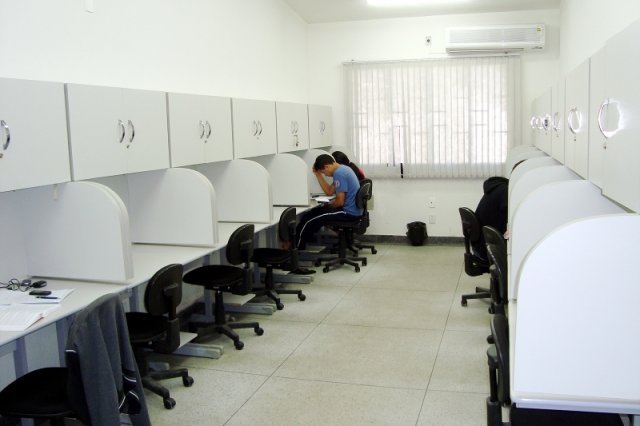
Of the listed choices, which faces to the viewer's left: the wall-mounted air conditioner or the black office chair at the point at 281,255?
the black office chair

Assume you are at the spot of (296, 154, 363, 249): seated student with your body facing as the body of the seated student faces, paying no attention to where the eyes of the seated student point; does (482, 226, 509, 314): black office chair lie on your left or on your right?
on your left

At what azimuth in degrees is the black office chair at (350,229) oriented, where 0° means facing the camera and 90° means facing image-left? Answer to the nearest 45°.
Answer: approximately 90°

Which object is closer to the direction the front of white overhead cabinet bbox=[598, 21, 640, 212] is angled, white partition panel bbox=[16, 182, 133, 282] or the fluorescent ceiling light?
the white partition panel

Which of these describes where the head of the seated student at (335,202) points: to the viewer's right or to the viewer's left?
to the viewer's left

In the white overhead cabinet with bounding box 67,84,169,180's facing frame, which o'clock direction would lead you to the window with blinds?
The window with blinds is roughly at 9 o'clock from the white overhead cabinet.

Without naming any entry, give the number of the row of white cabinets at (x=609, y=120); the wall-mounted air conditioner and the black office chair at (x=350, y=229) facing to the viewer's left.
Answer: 2

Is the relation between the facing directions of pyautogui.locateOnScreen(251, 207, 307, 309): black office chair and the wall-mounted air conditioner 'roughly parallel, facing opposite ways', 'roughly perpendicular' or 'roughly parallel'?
roughly perpendicular

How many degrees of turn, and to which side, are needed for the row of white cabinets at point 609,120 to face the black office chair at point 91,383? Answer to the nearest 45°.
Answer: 0° — it already faces it

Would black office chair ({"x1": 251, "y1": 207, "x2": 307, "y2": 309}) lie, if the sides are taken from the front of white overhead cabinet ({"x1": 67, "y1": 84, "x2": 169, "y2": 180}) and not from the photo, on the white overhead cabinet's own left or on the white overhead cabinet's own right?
on the white overhead cabinet's own left

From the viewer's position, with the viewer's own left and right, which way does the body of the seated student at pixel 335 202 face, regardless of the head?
facing to the left of the viewer

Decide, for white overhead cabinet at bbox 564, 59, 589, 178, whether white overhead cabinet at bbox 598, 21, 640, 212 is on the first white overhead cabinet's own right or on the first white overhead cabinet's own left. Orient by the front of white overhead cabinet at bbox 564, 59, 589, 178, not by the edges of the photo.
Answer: on the first white overhead cabinet's own left

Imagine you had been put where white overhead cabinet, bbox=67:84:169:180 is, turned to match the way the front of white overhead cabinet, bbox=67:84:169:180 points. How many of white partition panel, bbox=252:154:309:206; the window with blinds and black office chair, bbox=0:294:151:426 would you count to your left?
2
